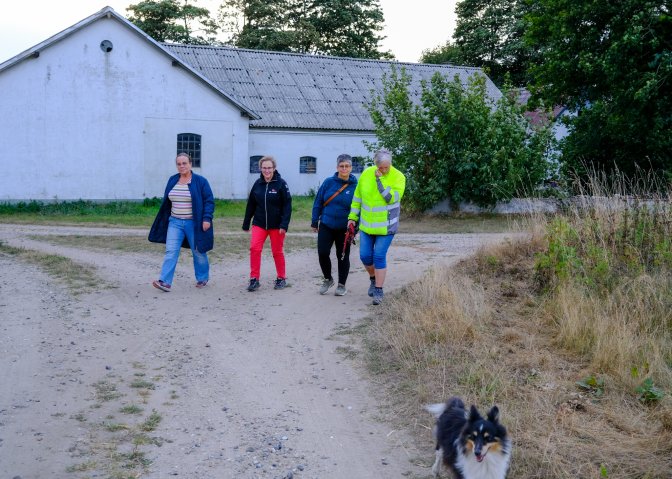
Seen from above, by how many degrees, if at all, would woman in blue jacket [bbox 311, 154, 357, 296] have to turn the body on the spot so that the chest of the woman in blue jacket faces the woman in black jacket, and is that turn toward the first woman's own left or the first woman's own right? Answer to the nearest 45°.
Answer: approximately 135° to the first woman's own right

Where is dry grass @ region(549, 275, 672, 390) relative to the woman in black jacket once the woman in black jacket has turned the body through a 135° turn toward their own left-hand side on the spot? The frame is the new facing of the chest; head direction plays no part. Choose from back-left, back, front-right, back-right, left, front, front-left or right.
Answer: right

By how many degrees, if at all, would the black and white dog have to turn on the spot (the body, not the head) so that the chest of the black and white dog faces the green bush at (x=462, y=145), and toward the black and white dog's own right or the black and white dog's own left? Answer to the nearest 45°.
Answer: approximately 135° to the black and white dog's own left

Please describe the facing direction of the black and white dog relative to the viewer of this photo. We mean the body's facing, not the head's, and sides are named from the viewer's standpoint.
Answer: facing the viewer and to the right of the viewer

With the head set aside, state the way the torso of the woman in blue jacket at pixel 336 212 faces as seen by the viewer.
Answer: toward the camera

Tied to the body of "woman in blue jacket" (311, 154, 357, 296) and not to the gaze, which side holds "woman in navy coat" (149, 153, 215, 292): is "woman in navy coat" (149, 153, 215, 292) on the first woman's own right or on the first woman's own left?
on the first woman's own right

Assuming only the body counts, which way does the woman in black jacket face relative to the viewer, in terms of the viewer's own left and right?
facing the viewer

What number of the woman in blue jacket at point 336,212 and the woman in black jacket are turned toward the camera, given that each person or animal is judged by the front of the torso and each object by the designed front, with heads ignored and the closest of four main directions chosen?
2

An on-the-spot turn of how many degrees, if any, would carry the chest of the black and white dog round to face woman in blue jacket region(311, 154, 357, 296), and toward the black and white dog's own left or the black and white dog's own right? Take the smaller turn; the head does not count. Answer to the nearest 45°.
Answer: approximately 135° to the black and white dog's own left

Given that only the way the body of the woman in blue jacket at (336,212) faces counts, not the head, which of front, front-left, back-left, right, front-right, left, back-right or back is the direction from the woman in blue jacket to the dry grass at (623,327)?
front-left

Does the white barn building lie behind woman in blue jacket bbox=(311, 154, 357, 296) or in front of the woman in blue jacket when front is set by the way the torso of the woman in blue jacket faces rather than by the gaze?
behind

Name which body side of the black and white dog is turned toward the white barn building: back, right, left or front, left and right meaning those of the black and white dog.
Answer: back

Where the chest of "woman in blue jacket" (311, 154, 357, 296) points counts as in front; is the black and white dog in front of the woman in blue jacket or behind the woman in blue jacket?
in front
